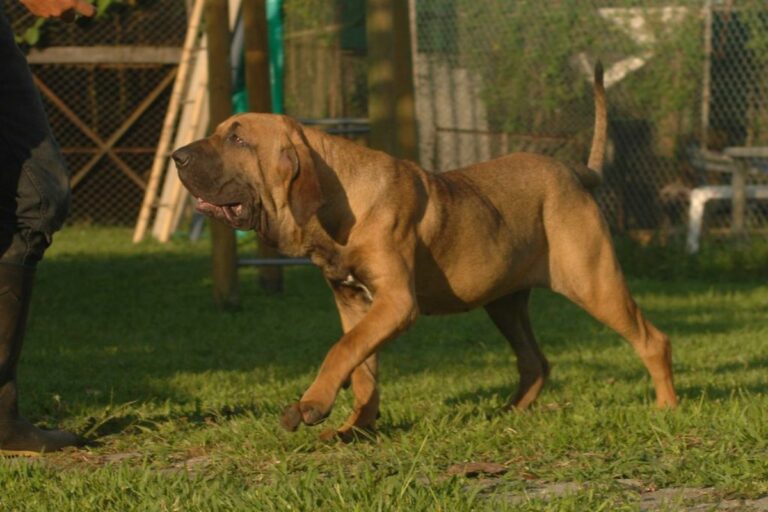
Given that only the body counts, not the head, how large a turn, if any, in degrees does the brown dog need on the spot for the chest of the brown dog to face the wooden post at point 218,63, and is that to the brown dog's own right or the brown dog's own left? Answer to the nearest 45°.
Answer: approximately 90° to the brown dog's own right

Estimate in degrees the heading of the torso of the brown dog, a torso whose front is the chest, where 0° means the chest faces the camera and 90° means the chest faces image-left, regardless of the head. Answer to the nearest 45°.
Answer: approximately 90°

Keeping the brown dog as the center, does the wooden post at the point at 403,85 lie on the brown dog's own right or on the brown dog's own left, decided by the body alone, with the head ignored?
on the brown dog's own right

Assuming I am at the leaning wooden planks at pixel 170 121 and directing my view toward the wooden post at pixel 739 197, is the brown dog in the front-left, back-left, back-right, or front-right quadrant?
front-right

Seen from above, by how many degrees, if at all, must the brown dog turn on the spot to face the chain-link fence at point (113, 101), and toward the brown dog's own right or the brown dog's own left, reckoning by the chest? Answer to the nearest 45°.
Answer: approximately 90° to the brown dog's own right

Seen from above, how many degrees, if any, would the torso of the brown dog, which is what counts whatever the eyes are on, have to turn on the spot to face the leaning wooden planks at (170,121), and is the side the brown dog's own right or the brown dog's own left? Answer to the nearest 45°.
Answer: approximately 90° to the brown dog's own right

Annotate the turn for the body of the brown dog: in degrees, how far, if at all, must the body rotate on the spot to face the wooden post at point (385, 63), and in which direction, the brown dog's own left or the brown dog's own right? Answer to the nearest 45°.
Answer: approximately 90° to the brown dog's own right
